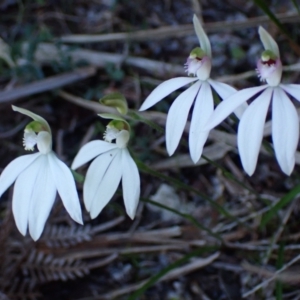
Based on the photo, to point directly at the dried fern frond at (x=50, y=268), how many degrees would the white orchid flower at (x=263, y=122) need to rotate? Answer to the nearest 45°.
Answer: approximately 90° to its right

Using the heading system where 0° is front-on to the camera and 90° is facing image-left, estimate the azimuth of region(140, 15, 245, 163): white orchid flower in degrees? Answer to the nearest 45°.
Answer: approximately 45°

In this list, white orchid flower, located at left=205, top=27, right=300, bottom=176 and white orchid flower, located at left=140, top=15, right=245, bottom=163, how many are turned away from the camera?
0

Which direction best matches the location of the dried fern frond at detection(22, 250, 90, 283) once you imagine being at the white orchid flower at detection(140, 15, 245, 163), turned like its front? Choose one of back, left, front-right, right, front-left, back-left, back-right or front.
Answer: right

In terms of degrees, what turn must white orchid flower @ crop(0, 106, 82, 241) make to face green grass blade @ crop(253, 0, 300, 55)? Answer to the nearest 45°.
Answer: approximately 135° to its left
